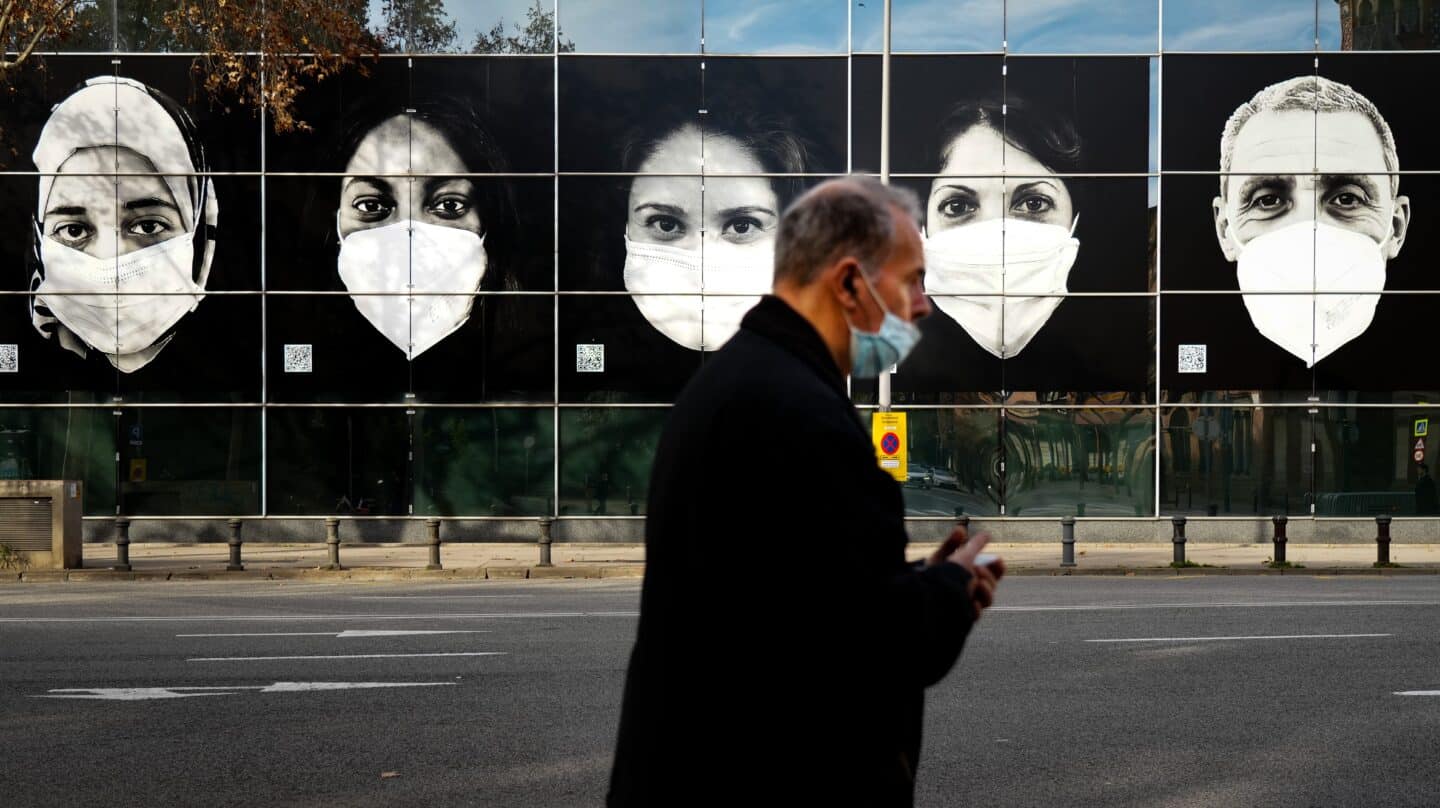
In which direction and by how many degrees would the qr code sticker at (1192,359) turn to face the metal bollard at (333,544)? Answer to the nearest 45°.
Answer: approximately 45° to its right

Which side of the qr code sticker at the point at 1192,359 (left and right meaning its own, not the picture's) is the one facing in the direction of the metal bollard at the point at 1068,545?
front

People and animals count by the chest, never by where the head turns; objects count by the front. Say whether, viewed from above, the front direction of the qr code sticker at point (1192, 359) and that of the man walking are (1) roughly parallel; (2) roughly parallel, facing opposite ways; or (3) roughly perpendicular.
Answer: roughly perpendicular

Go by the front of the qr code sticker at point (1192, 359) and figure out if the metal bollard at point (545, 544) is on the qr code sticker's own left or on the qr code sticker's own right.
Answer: on the qr code sticker's own right

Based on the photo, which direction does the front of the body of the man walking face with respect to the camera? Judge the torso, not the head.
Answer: to the viewer's right

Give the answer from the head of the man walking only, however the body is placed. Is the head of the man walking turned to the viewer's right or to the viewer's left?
to the viewer's right

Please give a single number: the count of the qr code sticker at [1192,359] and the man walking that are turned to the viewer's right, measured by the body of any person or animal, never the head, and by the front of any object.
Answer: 1

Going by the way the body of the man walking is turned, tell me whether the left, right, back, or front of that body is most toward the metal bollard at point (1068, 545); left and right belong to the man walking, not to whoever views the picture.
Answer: left

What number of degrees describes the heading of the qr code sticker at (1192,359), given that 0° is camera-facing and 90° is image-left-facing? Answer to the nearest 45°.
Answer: approximately 0°

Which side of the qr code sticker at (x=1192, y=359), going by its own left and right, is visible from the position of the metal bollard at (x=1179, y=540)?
front

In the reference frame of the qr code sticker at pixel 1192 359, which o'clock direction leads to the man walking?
The man walking is roughly at 12 o'clock from the qr code sticker.
